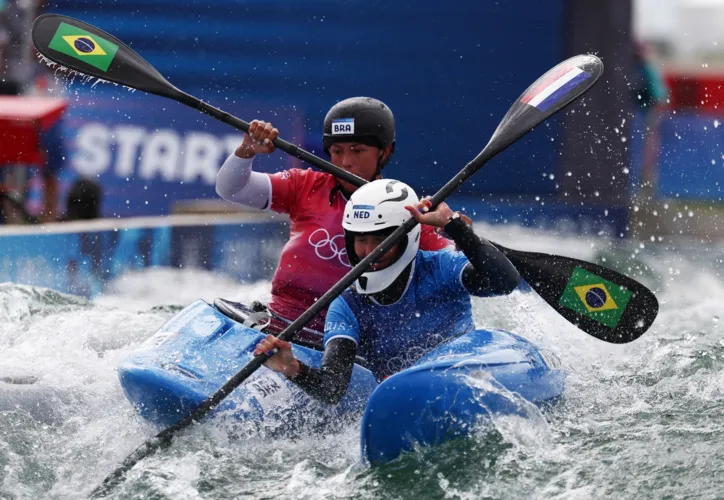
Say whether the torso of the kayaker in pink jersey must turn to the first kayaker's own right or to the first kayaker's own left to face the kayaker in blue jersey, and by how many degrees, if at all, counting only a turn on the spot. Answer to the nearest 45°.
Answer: approximately 45° to the first kayaker's own left

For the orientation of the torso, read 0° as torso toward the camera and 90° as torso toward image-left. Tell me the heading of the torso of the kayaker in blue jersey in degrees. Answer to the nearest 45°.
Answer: approximately 45°

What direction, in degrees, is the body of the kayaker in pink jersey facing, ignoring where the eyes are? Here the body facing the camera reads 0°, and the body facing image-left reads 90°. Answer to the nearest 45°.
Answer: approximately 0°

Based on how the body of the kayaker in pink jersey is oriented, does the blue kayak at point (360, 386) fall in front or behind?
in front
